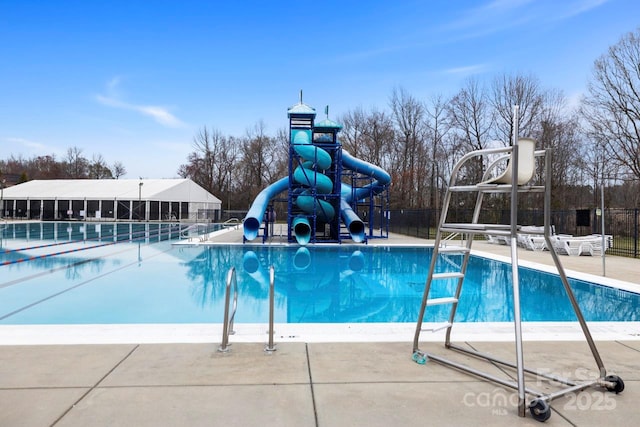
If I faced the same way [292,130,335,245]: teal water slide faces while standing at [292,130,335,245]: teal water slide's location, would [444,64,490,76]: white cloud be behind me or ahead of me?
behind

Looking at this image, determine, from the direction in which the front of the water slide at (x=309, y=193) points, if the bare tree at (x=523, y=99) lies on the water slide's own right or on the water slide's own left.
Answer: on the water slide's own left

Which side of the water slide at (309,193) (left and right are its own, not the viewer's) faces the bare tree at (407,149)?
back

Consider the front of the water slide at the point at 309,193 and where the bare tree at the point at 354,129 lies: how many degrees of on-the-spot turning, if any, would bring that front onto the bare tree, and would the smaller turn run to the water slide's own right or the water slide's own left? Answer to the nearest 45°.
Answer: approximately 180°

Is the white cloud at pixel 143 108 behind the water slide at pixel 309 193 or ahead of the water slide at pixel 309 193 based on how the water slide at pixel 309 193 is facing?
behind

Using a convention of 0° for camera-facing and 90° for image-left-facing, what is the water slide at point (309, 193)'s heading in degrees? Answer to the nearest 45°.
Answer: approximately 0°

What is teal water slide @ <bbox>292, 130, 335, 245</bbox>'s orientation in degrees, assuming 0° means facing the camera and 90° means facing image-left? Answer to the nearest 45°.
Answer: approximately 0°

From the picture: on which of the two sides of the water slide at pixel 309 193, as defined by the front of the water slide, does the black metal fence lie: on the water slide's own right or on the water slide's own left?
on the water slide's own left

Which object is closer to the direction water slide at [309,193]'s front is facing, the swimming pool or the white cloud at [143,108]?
the swimming pool

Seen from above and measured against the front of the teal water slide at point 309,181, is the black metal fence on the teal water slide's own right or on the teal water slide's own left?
on the teal water slide's own left
